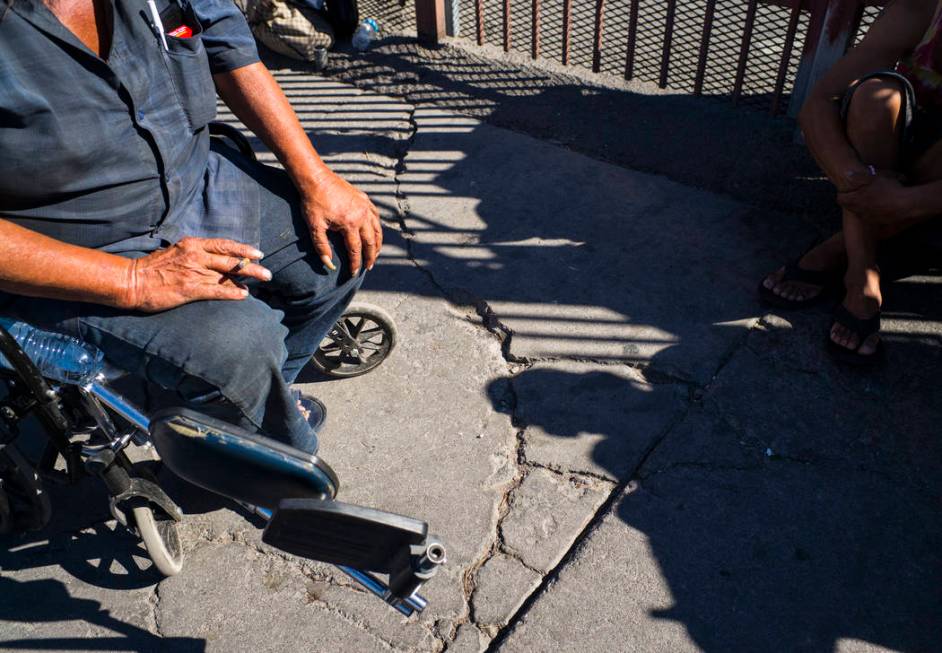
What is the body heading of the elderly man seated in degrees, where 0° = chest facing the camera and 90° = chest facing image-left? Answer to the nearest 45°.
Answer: approximately 315°

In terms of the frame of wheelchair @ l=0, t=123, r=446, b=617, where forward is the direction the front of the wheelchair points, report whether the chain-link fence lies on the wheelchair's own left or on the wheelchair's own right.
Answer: on the wheelchair's own left

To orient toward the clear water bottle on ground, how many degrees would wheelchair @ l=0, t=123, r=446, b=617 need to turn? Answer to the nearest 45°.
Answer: approximately 135° to its left

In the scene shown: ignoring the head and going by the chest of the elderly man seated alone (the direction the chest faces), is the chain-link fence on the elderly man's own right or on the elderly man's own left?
on the elderly man's own left
